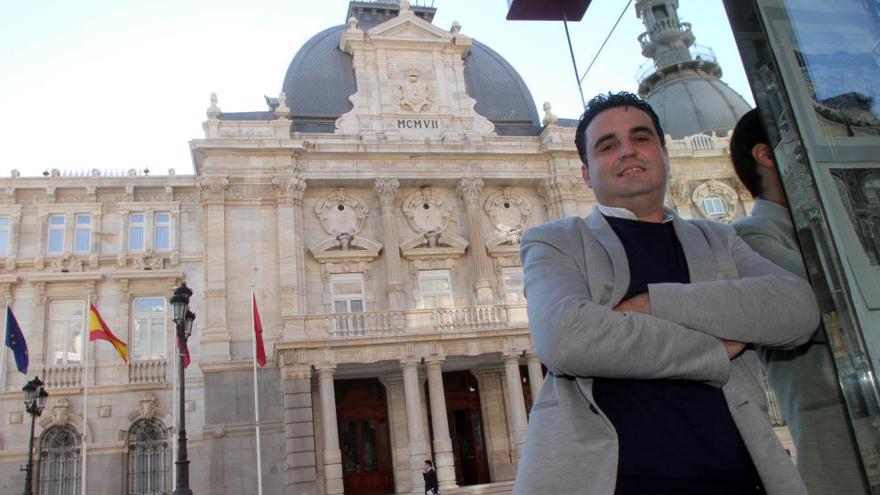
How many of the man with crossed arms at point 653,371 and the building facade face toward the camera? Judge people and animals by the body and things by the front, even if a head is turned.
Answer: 2

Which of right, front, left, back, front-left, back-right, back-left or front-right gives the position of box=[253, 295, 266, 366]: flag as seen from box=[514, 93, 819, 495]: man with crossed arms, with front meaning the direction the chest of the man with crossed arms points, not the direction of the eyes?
back-right

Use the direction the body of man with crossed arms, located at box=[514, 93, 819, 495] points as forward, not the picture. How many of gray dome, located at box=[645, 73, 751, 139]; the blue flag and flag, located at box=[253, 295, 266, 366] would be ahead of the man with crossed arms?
0

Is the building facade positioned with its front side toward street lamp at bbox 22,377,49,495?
no

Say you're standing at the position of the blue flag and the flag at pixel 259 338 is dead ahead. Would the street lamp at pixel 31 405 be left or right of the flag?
right

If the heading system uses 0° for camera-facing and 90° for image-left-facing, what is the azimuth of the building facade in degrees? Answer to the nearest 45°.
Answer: approximately 0°

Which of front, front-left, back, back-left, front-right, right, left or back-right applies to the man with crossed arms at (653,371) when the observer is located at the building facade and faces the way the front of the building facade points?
front

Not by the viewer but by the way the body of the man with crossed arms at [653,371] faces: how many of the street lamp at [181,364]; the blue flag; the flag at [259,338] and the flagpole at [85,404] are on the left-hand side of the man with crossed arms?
0

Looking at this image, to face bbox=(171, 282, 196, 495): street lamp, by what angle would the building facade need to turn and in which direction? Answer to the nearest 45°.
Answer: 0° — it already faces it

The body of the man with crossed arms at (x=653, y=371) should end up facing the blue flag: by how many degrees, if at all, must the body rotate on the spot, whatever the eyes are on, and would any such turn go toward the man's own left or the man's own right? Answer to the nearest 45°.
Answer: approximately 135° to the man's own right

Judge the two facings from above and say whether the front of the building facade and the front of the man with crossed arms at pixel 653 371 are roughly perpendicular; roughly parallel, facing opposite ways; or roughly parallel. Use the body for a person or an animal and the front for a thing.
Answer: roughly parallel

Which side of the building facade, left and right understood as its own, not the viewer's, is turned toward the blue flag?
right

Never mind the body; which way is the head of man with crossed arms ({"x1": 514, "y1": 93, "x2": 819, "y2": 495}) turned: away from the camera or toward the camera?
toward the camera

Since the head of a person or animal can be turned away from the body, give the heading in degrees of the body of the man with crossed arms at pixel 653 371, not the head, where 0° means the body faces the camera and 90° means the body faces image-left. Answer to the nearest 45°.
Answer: approximately 0°

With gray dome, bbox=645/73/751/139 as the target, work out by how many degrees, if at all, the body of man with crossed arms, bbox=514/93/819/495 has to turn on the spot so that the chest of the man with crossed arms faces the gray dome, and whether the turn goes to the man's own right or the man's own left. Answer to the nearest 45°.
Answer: approximately 180°
